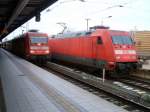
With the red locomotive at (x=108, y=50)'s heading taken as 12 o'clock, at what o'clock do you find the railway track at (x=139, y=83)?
The railway track is roughly at 12 o'clock from the red locomotive.

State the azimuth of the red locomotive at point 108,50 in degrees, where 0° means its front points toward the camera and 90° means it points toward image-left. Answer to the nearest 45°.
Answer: approximately 315°

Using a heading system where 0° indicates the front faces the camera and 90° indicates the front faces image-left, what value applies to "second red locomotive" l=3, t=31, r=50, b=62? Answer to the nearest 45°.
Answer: approximately 315°

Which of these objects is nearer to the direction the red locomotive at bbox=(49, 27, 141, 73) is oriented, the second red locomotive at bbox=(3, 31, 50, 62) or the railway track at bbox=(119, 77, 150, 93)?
the railway track
